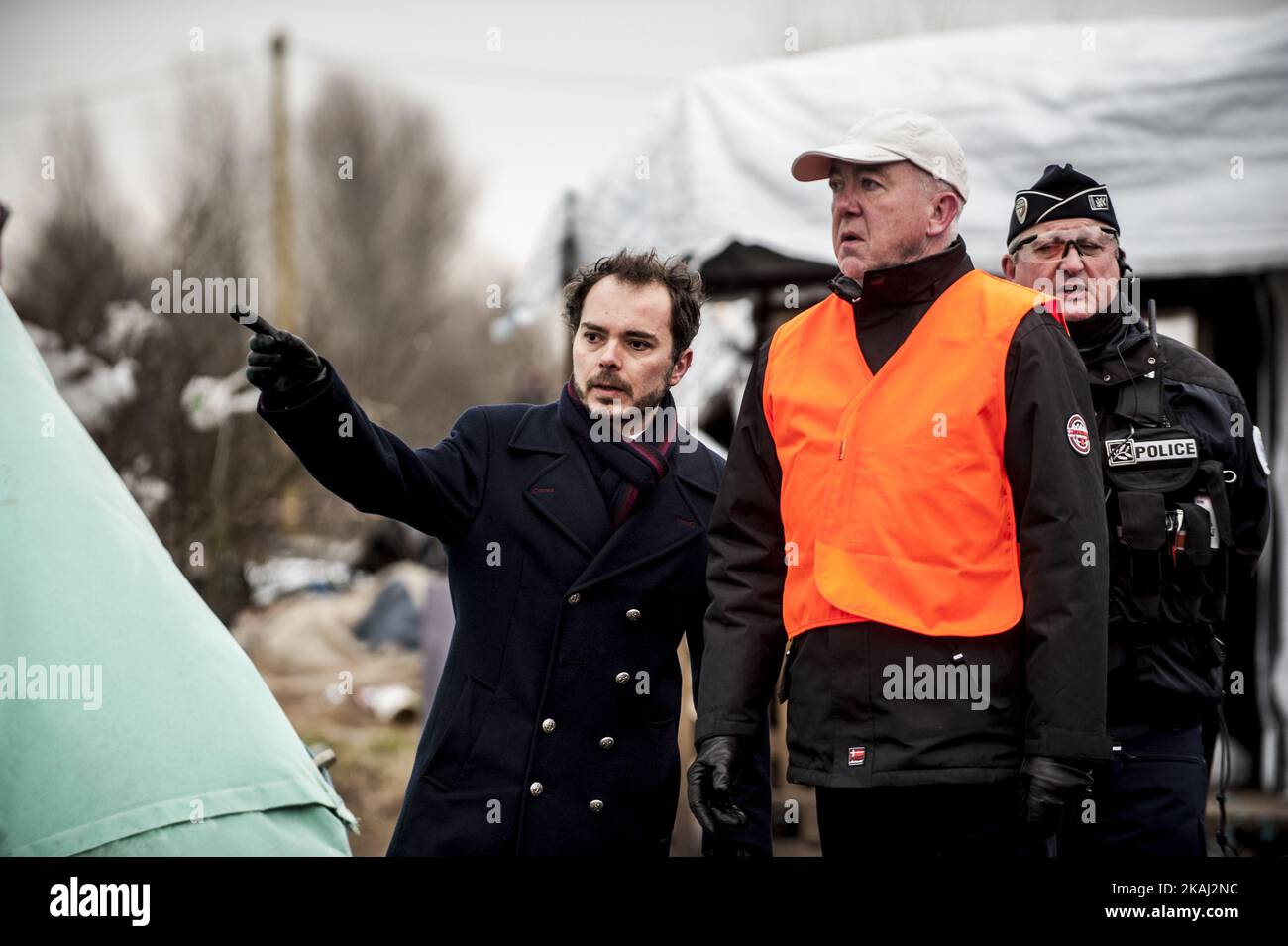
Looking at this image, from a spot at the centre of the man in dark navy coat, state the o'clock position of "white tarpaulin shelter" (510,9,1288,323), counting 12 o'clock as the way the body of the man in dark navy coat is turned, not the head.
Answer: The white tarpaulin shelter is roughly at 7 o'clock from the man in dark navy coat.

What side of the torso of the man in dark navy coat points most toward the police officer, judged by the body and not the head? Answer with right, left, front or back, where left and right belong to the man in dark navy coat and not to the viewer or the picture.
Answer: left

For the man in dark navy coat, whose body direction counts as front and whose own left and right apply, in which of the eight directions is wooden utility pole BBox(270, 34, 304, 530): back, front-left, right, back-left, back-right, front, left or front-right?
back

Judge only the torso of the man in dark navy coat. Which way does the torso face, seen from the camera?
toward the camera

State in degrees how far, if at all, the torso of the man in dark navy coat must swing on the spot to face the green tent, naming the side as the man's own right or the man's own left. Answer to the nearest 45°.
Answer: approximately 90° to the man's own right

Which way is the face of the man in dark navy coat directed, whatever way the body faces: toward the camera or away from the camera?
toward the camera

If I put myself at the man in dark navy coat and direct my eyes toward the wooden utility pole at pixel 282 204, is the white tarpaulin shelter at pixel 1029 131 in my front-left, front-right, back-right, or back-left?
front-right

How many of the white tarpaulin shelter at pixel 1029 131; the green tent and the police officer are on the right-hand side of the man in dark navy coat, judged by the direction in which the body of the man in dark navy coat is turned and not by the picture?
1

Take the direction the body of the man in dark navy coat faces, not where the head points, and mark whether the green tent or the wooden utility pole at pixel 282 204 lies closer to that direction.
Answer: the green tent
